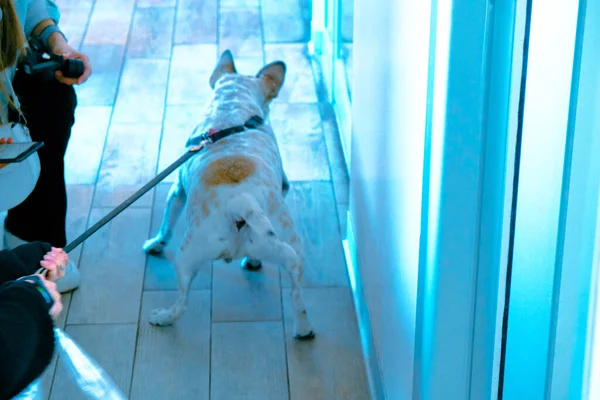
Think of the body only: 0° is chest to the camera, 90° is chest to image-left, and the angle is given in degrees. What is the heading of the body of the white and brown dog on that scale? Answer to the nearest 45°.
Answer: approximately 180°
